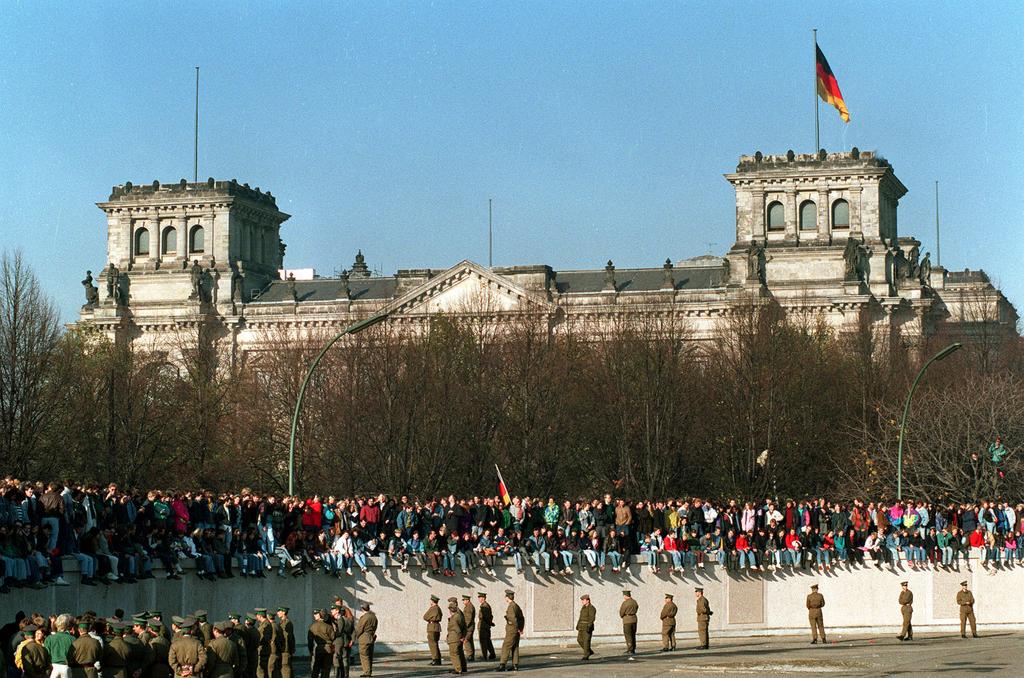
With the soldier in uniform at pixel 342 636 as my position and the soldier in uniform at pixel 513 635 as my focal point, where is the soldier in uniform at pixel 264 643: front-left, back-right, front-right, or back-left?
back-right

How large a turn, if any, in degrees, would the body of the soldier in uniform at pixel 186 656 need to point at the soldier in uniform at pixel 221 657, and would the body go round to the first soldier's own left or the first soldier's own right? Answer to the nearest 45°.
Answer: approximately 45° to the first soldier's own right

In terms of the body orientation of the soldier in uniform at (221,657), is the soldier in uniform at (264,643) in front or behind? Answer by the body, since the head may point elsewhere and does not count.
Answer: in front

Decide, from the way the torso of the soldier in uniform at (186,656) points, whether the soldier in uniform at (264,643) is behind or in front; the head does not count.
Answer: in front

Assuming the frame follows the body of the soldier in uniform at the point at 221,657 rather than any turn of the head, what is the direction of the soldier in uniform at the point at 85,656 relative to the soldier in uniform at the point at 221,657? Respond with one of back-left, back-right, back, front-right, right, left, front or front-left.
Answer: back-left

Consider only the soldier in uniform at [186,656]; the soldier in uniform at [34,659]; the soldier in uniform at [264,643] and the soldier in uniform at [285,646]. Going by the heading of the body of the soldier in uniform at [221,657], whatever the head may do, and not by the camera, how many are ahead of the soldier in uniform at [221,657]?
2

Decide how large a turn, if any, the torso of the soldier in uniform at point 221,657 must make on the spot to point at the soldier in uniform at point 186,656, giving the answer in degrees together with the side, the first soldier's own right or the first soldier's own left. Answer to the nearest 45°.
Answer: approximately 135° to the first soldier's own left

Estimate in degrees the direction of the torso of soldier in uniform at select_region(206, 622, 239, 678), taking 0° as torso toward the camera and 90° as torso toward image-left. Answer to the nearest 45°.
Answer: approximately 180°

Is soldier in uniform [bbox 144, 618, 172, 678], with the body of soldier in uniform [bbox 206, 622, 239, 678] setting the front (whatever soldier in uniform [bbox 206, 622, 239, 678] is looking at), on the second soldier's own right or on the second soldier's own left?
on the second soldier's own left

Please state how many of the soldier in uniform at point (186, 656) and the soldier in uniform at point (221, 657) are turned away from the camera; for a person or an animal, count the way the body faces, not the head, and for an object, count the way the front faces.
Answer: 2

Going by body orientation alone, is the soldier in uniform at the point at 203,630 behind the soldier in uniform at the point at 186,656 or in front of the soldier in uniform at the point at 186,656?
in front

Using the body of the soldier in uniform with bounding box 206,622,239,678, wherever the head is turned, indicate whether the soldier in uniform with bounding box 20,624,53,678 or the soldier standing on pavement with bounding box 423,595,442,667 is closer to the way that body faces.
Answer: the soldier standing on pavement

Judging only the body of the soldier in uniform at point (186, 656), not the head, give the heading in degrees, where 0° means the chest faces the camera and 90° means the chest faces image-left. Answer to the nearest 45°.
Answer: approximately 180°
